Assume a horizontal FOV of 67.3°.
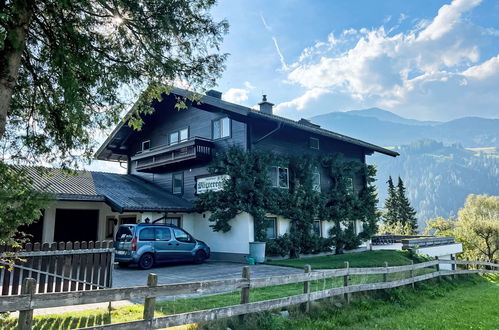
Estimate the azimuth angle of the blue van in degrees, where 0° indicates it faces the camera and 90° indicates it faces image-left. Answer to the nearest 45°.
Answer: approximately 225°

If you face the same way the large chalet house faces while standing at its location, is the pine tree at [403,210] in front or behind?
behind

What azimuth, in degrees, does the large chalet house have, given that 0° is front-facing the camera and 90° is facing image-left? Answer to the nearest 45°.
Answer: approximately 45°

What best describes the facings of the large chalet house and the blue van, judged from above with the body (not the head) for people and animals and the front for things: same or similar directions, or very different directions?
very different directions

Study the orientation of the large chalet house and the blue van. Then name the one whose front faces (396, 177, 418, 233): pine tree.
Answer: the blue van

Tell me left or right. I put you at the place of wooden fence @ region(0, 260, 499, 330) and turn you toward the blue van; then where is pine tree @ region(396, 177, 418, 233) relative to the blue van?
right

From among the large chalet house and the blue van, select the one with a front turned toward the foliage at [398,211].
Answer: the blue van

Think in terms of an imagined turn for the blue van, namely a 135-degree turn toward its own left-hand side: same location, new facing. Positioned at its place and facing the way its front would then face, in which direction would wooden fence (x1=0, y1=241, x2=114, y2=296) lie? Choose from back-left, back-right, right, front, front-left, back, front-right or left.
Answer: left
